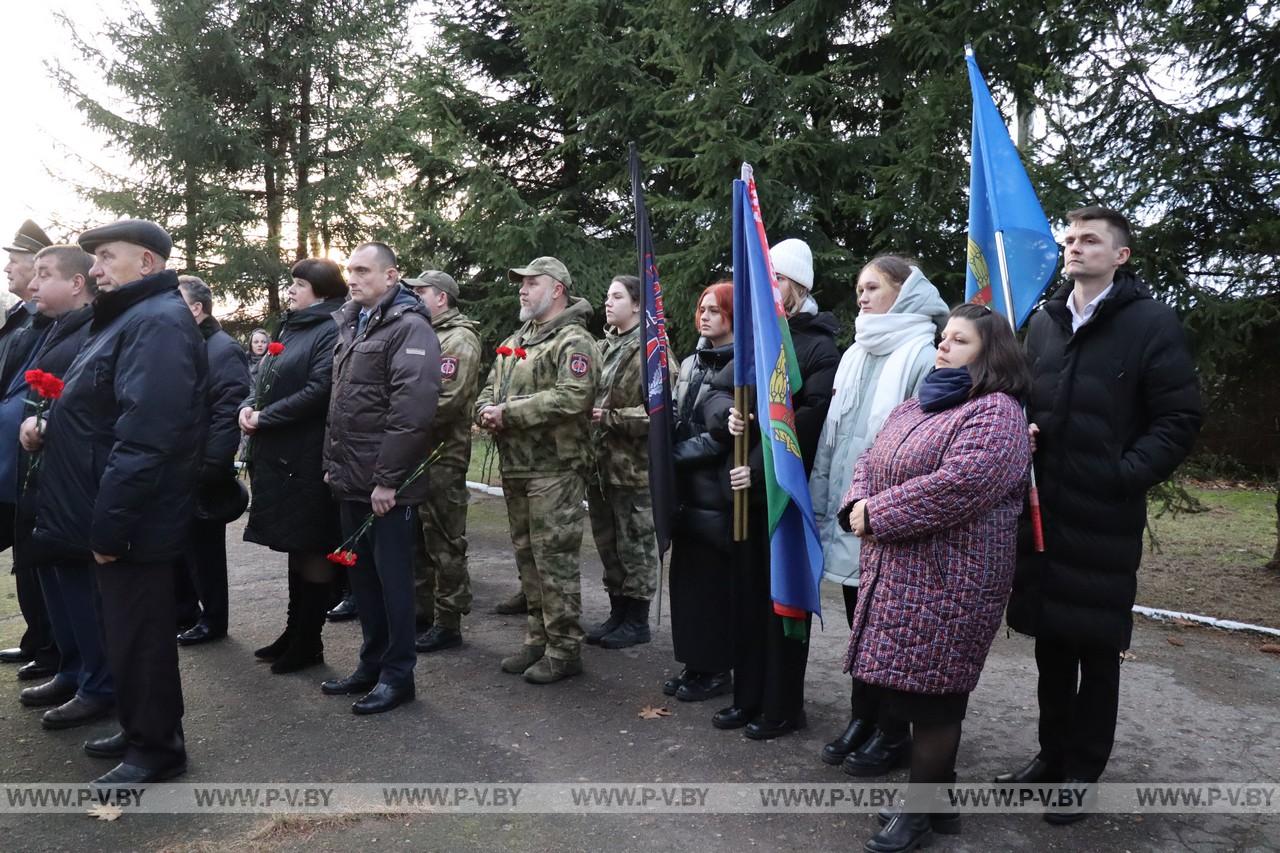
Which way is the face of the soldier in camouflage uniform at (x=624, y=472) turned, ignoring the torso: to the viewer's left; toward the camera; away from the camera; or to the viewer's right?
to the viewer's left

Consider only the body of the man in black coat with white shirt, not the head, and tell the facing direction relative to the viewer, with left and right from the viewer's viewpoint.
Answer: facing the viewer and to the left of the viewer

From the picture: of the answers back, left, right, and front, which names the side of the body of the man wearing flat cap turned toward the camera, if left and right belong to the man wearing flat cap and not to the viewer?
left

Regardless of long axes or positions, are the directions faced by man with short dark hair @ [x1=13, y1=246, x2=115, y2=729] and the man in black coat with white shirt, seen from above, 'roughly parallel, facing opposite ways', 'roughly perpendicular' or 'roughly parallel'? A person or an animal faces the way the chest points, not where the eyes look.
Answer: roughly parallel

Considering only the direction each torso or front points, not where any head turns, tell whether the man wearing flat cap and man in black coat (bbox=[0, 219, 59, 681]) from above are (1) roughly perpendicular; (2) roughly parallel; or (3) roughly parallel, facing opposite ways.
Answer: roughly parallel

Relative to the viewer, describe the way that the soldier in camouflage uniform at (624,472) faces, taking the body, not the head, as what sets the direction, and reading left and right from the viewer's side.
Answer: facing to the left of the viewer

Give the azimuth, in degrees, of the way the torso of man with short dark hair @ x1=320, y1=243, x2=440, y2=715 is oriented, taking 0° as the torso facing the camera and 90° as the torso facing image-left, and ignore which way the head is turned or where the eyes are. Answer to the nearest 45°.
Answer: approximately 45°

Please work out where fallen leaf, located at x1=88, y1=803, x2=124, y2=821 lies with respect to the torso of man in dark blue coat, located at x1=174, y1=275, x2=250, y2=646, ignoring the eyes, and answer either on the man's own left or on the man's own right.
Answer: on the man's own left

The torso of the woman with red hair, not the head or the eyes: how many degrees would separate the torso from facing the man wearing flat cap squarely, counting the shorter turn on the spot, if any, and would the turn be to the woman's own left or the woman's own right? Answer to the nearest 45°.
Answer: approximately 45° to the woman's own right

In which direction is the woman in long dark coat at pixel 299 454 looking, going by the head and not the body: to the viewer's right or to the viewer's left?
to the viewer's left

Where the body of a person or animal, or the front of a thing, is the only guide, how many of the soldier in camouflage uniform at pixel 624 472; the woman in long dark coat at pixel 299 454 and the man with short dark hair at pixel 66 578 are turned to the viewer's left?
3

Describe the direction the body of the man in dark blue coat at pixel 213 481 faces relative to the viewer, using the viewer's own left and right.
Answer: facing to the left of the viewer

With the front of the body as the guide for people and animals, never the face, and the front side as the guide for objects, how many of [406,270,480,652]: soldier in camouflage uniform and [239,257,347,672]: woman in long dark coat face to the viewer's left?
2
